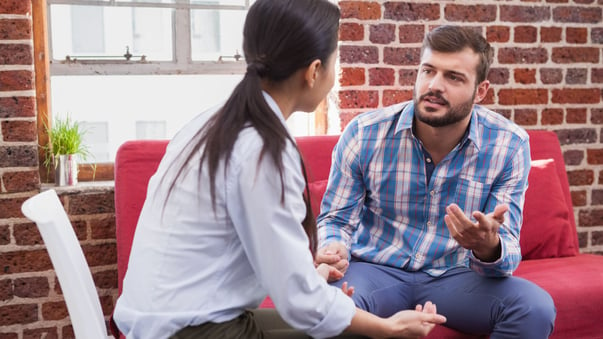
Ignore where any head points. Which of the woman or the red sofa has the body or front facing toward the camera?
the red sofa

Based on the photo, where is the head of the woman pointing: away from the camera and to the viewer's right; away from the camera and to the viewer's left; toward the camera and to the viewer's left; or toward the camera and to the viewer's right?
away from the camera and to the viewer's right

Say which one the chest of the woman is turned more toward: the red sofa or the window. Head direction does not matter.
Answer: the red sofa

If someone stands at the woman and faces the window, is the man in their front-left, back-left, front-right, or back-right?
front-right

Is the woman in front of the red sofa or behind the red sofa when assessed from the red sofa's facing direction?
in front

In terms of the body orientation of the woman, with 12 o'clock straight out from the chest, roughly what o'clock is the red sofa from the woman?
The red sofa is roughly at 12 o'clock from the woman.

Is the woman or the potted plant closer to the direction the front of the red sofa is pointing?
the woman

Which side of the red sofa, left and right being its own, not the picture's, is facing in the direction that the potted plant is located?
right

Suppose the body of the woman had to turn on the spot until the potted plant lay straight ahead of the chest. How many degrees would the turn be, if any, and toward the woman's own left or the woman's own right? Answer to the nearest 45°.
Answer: approximately 90° to the woman's own left

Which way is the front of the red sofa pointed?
toward the camera

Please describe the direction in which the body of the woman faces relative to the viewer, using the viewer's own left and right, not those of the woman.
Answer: facing away from the viewer and to the right of the viewer

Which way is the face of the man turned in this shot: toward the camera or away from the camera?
toward the camera

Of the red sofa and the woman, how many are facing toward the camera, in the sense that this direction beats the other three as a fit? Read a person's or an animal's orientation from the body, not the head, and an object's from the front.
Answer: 1

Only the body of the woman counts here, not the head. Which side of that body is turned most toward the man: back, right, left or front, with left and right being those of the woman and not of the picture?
front

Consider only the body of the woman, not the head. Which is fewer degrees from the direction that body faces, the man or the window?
the man

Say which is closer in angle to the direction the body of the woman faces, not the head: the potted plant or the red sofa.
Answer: the red sofa
